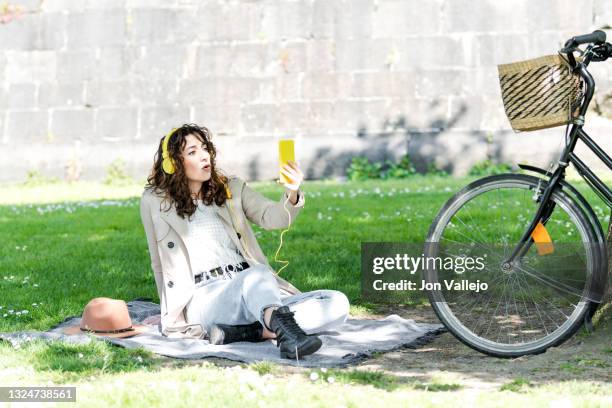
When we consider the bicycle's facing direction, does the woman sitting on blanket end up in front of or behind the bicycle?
in front

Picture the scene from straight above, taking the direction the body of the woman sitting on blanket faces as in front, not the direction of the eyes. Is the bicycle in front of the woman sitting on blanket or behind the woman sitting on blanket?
in front

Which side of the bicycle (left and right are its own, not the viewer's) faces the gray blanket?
front

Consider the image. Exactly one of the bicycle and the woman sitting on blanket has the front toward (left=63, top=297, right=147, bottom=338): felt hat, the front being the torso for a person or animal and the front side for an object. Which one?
the bicycle

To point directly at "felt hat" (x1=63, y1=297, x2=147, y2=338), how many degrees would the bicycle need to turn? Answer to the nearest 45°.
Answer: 0° — it already faces it

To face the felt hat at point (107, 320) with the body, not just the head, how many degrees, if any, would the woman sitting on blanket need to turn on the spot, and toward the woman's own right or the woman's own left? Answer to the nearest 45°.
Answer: approximately 135° to the woman's own right

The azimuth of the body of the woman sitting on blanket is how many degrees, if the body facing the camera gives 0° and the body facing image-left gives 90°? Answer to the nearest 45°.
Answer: approximately 315°

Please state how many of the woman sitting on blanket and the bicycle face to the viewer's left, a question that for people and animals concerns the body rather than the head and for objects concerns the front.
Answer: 1

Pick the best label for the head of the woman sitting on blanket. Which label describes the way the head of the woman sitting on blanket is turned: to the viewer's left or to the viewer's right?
to the viewer's right

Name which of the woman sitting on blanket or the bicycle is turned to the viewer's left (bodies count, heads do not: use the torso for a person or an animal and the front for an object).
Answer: the bicycle

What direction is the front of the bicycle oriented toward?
to the viewer's left
